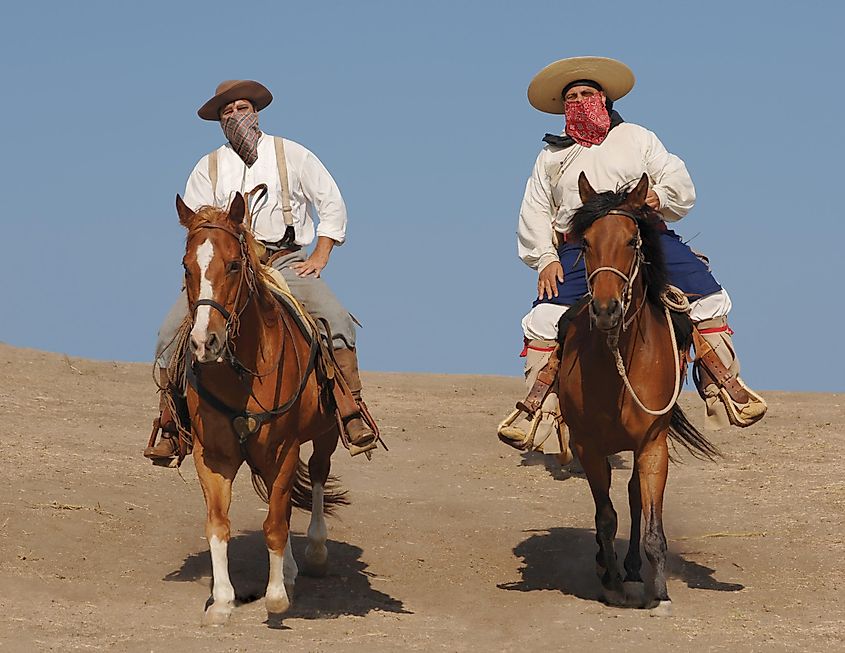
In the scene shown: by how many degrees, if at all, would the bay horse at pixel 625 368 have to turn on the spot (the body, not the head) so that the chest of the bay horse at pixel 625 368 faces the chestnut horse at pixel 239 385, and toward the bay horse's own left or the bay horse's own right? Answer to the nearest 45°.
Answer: approximately 45° to the bay horse's own right

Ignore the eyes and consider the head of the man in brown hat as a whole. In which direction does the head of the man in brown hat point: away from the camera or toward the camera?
toward the camera

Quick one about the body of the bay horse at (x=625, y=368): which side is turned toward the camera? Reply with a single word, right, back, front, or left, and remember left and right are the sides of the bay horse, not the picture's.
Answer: front

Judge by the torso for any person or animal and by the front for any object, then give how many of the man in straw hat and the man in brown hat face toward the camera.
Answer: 2

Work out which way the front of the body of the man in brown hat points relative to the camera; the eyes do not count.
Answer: toward the camera

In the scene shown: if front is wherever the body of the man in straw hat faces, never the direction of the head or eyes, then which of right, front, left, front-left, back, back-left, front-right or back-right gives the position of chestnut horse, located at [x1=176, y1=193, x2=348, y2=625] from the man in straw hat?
front-right

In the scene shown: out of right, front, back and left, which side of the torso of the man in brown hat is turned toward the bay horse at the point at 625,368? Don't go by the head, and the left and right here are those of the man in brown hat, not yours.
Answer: left

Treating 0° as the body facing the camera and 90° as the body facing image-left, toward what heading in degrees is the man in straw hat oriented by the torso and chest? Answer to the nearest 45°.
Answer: approximately 0°

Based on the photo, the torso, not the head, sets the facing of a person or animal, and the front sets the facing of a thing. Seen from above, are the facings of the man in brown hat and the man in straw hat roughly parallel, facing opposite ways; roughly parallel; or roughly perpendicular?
roughly parallel

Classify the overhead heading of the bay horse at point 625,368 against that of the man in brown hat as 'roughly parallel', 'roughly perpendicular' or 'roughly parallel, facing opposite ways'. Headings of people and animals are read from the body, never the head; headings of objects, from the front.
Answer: roughly parallel
